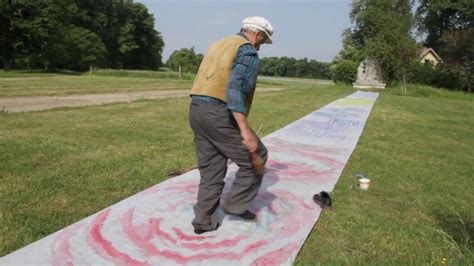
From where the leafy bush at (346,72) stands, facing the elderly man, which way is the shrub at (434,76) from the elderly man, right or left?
left

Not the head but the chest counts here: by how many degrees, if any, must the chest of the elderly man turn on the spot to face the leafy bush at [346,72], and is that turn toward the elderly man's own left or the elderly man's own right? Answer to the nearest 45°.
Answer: approximately 45° to the elderly man's own left

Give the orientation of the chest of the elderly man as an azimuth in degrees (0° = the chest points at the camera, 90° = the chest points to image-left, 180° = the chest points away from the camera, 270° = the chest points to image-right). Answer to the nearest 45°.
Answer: approximately 225°

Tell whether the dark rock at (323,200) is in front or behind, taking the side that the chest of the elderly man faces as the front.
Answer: in front

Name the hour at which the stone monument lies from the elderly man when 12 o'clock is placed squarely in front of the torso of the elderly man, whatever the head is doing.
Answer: The stone monument is roughly at 11 o'clock from the elderly man.

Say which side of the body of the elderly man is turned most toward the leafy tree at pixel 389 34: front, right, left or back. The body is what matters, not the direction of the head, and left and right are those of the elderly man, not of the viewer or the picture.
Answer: front

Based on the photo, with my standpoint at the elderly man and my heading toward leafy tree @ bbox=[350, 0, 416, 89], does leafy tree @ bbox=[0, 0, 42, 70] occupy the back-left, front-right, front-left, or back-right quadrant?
front-left

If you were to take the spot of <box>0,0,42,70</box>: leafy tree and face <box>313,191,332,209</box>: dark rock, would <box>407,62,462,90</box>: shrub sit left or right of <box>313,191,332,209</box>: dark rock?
left

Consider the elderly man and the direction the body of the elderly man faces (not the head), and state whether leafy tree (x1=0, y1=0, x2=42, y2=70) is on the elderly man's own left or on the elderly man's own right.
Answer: on the elderly man's own left

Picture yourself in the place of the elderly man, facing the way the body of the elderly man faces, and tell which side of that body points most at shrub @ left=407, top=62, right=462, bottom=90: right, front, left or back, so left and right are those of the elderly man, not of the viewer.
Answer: front
